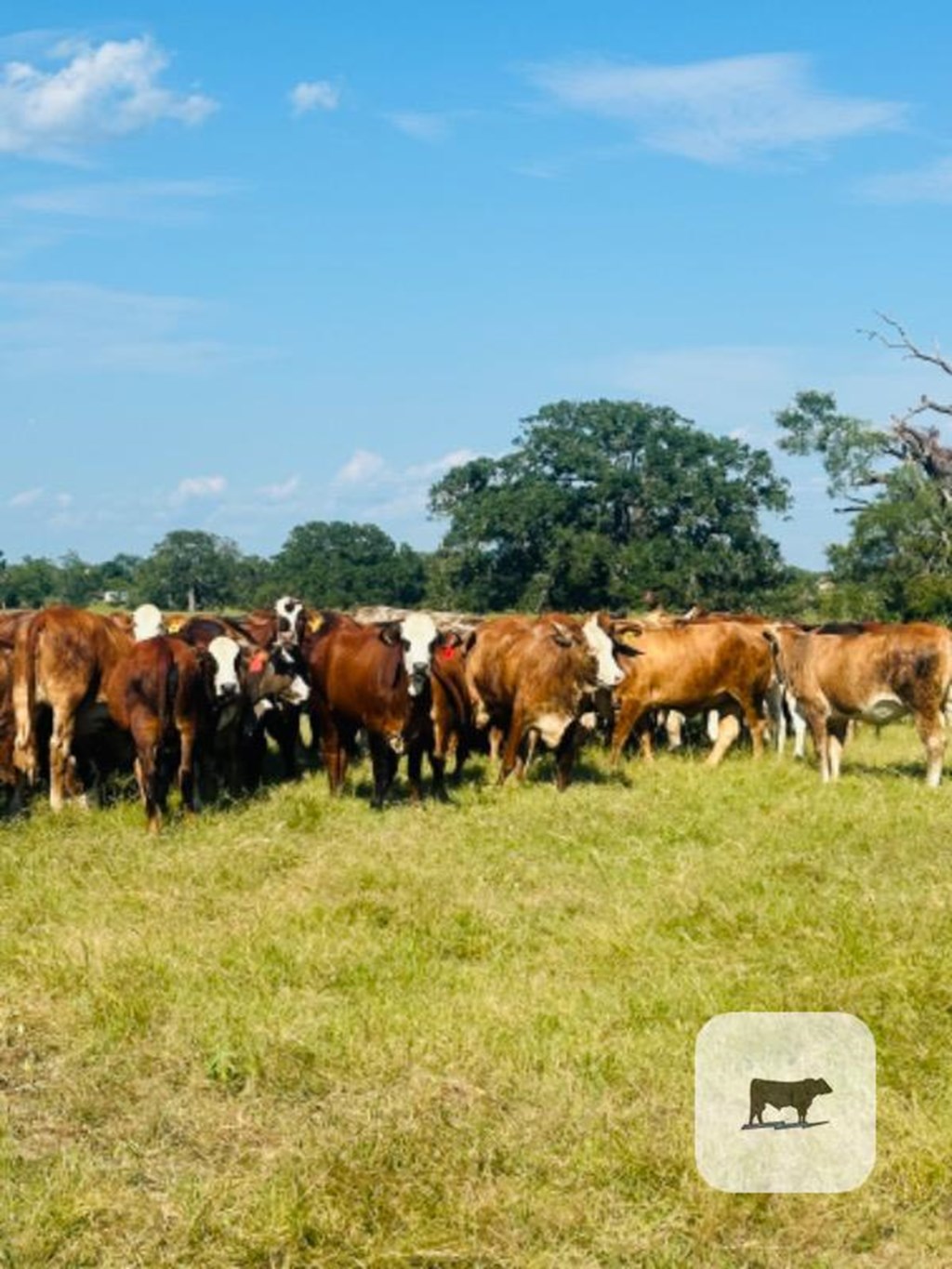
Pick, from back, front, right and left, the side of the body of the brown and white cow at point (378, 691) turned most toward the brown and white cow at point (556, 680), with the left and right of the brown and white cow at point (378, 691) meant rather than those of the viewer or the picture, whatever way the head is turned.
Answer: left

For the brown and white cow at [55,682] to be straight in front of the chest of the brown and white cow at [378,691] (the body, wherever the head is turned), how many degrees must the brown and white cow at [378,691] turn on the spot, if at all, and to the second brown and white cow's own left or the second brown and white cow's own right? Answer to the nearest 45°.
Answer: approximately 135° to the second brown and white cow's own right

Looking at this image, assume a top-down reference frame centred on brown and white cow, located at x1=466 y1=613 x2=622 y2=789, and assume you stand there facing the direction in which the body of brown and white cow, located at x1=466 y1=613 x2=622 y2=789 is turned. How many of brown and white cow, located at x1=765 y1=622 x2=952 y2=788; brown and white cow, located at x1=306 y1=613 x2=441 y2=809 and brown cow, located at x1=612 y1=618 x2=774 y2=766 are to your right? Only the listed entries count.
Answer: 1

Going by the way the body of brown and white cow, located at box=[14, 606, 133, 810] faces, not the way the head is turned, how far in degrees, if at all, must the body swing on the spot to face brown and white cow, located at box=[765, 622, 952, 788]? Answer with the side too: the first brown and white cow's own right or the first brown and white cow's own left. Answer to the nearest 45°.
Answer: approximately 45° to the first brown and white cow's own right

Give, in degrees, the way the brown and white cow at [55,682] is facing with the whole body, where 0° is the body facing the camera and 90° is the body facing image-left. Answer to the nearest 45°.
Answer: approximately 225°

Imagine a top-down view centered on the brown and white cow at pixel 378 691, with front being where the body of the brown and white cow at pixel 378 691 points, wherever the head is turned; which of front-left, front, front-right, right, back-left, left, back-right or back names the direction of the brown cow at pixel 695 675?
left

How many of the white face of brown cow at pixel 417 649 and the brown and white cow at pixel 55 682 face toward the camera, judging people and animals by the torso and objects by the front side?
1

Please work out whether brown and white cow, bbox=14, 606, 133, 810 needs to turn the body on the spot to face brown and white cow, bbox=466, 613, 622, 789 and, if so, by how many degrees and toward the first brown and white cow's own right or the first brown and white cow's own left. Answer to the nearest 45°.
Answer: approximately 45° to the first brown and white cow's own right

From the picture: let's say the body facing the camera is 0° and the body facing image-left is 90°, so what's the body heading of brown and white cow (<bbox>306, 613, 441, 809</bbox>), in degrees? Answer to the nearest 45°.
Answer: approximately 315°
